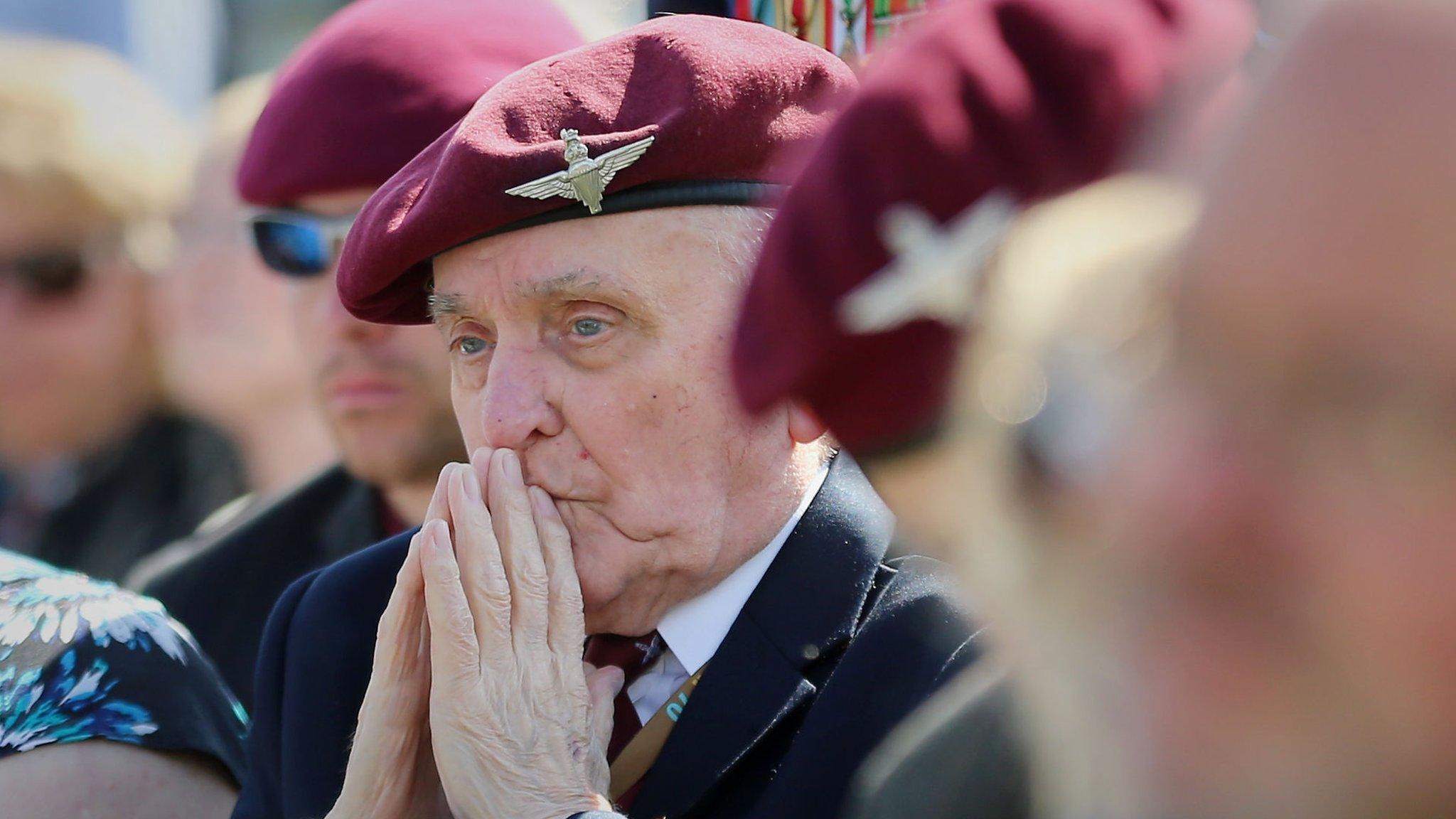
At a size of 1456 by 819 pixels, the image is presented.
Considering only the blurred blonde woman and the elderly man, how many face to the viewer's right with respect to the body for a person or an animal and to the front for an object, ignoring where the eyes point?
0

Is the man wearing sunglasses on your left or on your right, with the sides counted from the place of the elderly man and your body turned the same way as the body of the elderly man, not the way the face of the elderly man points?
on your right

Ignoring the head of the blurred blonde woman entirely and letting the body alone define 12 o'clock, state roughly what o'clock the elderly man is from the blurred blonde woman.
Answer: The elderly man is roughly at 10 o'clock from the blurred blonde woman.

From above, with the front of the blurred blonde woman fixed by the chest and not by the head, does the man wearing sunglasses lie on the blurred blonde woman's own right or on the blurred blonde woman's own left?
on the blurred blonde woman's own left

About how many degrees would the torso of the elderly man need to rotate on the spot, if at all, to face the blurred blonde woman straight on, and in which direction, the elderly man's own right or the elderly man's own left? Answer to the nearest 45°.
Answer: approximately 90° to the elderly man's own right

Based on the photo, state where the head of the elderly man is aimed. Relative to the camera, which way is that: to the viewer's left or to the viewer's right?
to the viewer's left

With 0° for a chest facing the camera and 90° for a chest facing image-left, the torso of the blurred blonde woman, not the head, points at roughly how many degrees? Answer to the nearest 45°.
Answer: approximately 45°
